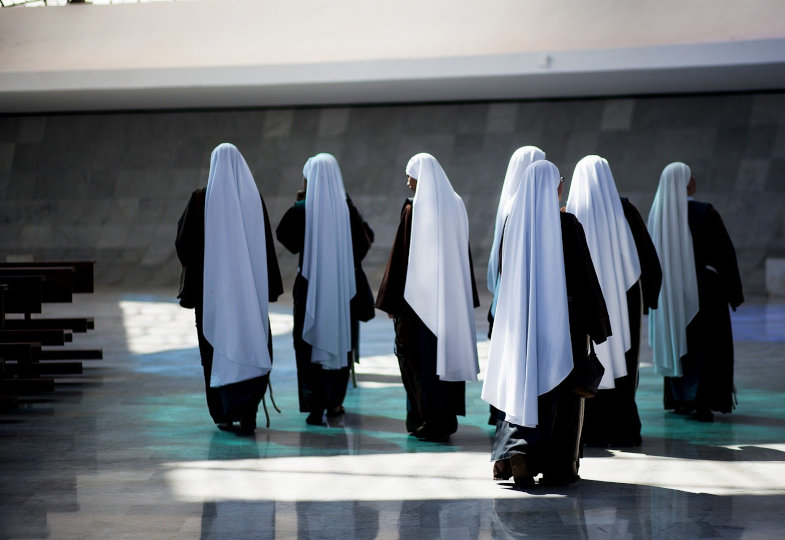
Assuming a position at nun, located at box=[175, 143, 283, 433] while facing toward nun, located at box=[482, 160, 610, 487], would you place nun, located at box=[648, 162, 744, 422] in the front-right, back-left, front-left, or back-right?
front-left

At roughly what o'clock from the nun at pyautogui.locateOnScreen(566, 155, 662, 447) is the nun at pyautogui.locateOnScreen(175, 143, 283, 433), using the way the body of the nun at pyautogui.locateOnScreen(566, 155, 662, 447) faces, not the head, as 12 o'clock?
the nun at pyautogui.locateOnScreen(175, 143, 283, 433) is roughly at 9 o'clock from the nun at pyautogui.locateOnScreen(566, 155, 662, 447).

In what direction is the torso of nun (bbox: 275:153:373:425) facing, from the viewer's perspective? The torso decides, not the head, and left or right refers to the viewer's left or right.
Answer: facing away from the viewer

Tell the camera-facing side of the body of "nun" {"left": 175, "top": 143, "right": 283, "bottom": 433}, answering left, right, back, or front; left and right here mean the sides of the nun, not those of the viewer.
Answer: back

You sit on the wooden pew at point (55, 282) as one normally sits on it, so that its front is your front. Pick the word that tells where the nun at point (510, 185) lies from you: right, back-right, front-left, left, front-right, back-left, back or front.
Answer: back-right

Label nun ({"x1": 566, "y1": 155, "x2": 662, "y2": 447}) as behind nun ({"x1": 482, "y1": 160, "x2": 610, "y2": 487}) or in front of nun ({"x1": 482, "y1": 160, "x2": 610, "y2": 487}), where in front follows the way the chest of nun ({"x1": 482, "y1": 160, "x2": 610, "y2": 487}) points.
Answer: in front

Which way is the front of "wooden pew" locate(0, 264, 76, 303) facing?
away from the camera

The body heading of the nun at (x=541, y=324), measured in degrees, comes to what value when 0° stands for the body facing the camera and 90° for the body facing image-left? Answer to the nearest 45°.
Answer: approximately 225°

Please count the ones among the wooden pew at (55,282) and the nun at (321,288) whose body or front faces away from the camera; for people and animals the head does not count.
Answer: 2

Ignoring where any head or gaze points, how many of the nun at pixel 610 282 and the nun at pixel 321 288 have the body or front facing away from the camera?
2

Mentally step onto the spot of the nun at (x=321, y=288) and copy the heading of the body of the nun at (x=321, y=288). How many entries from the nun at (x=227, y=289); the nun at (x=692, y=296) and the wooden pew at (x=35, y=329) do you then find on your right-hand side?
1

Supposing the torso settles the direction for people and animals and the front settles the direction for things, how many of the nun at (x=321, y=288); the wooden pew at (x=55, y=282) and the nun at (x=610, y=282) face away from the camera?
3
